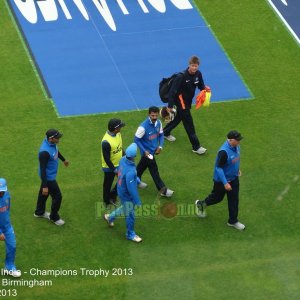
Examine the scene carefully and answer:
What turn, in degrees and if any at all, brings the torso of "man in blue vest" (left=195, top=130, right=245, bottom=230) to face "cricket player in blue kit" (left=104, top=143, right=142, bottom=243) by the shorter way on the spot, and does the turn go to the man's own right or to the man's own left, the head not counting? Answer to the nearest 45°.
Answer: approximately 90° to the man's own right

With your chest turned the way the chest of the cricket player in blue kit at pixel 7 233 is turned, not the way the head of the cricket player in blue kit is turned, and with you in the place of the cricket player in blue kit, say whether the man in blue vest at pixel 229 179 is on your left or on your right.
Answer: on your left

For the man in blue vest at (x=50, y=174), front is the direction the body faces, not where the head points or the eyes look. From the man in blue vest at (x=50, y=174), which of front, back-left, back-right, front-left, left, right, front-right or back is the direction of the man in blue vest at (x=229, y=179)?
front-left

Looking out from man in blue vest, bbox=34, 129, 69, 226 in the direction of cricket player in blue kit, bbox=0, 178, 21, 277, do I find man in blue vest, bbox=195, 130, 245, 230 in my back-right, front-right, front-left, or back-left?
back-left

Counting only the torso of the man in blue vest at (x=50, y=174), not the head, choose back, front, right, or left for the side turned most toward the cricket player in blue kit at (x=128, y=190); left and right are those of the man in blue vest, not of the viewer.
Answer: front

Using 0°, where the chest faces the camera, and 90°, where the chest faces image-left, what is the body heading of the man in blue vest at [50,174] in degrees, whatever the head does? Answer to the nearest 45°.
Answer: approximately 315°

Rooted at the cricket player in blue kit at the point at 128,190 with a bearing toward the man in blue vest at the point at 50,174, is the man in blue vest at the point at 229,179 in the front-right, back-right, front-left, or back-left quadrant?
back-right

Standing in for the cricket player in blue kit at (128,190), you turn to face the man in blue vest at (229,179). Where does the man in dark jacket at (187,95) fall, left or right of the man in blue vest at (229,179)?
left

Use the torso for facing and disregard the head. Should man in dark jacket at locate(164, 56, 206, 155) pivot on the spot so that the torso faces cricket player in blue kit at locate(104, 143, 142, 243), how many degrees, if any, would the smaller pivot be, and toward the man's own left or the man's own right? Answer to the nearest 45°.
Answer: approximately 45° to the man's own right
